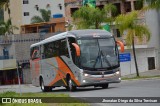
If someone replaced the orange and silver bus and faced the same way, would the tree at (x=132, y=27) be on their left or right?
on their left

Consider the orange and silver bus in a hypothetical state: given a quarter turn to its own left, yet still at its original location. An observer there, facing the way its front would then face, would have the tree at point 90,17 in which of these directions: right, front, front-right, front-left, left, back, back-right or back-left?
front-left

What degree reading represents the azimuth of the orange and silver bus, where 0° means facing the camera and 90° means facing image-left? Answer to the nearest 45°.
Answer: approximately 315°
